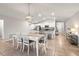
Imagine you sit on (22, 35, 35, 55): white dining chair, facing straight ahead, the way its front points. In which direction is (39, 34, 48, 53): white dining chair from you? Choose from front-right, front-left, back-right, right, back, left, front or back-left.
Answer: front-right

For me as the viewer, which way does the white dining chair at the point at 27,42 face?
facing away from the viewer and to the right of the viewer
